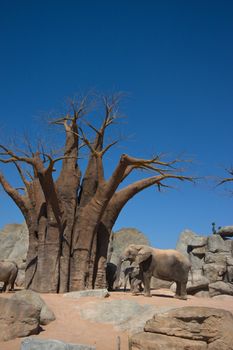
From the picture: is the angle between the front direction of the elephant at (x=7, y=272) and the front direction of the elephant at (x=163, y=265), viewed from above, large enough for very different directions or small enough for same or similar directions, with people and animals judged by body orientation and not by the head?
same or similar directions

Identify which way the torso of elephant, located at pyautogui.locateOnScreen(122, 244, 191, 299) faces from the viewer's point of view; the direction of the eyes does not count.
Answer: to the viewer's left

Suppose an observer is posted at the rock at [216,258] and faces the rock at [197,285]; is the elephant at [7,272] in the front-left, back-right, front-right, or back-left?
front-right

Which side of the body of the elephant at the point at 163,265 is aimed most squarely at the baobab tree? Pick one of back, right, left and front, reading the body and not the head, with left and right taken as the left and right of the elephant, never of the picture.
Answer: front

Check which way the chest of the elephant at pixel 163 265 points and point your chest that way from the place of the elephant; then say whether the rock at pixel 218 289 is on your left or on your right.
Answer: on your right

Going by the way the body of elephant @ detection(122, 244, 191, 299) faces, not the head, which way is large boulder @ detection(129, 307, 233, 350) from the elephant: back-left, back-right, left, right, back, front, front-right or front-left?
left

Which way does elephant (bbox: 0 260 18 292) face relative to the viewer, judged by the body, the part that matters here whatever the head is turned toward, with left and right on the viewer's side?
facing to the left of the viewer
